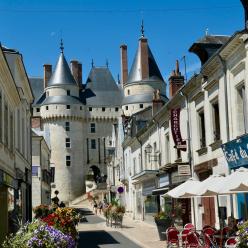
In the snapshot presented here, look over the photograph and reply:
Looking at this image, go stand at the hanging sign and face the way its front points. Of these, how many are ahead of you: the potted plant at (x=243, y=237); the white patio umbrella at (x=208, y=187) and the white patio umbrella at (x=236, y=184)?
3
